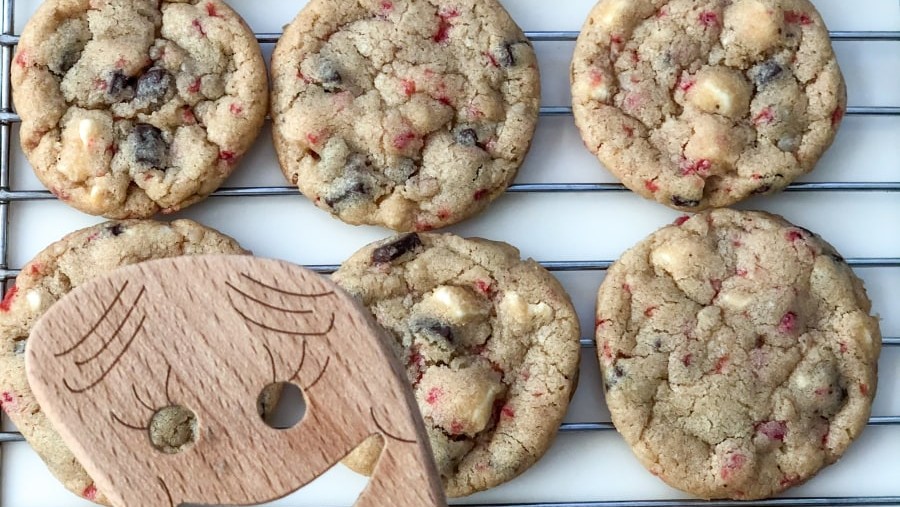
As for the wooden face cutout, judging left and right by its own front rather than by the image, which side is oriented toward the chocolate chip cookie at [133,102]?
back

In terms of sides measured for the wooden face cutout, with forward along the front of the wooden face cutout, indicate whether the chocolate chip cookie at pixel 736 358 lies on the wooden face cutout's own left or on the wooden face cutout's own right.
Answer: on the wooden face cutout's own left

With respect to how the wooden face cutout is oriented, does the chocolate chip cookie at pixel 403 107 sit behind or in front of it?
behind

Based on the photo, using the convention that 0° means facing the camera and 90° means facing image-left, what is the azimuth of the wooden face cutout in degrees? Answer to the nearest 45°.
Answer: approximately 0°

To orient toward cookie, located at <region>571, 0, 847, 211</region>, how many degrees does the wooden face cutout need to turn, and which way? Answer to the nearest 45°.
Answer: approximately 135° to its left
